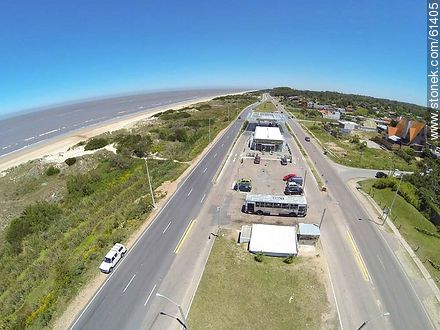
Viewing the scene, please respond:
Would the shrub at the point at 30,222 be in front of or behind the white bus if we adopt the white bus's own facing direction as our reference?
behind

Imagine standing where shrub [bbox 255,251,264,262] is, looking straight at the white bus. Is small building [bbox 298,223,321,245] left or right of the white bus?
right

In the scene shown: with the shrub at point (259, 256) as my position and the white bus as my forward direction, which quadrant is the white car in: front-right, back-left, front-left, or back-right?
back-left

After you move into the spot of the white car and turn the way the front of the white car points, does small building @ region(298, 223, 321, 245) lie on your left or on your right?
on your left

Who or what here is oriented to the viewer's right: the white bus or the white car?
the white bus

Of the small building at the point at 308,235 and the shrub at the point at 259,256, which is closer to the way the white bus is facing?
the small building

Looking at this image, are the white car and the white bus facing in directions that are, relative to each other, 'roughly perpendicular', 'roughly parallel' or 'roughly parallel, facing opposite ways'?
roughly perpendicular

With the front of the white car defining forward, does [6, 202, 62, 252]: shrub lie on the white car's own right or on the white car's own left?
on the white car's own right

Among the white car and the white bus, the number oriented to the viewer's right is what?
1

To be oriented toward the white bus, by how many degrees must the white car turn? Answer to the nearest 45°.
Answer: approximately 135° to its left

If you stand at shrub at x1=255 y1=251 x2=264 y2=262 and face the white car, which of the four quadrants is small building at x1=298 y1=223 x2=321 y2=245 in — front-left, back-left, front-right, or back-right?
back-right

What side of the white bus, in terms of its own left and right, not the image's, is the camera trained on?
right

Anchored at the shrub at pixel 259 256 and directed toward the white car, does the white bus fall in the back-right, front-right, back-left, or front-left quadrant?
back-right

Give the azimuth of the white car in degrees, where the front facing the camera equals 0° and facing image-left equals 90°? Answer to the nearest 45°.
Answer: approximately 45°
